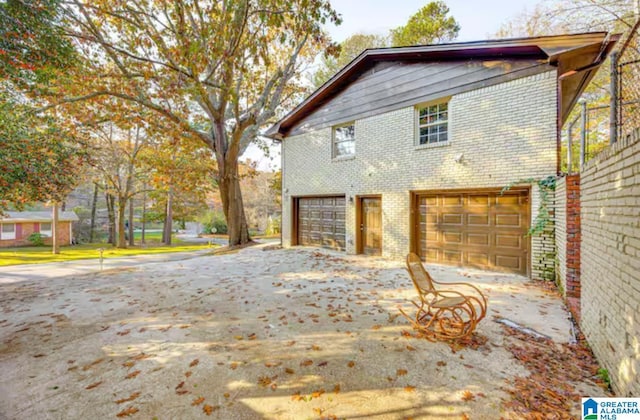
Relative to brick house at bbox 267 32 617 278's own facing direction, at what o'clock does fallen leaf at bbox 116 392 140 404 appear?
The fallen leaf is roughly at 11 o'clock from the brick house.

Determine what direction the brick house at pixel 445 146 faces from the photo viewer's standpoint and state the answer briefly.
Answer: facing the viewer and to the left of the viewer

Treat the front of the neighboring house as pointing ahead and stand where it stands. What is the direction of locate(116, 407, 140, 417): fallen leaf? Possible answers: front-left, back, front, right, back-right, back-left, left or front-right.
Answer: front

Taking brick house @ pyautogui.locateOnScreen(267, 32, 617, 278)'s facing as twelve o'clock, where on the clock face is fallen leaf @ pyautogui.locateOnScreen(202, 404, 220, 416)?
The fallen leaf is roughly at 11 o'clock from the brick house.

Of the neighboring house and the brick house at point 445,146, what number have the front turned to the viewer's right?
0

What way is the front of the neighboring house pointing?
toward the camera

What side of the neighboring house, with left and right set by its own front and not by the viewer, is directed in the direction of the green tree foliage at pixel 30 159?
front

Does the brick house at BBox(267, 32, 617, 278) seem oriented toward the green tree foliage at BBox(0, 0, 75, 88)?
yes

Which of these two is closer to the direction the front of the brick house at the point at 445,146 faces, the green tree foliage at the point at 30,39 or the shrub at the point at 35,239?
the green tree foliage

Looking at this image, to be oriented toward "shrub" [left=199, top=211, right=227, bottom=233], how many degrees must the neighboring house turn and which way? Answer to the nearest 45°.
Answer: approximately 90° to its left

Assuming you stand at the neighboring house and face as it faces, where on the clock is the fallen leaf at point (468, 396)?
The fallen leaf is roughly at 12 o'clock from the neighboring house.

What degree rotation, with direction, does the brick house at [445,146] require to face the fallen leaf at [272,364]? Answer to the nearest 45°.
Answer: approximately 45° to its left

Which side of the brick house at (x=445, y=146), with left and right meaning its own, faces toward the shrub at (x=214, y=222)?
right

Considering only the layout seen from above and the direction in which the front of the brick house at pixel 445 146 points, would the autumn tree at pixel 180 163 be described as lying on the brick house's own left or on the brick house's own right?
on the brick house's own right

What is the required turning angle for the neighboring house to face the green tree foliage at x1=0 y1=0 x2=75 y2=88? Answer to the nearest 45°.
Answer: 0° — it already faces it

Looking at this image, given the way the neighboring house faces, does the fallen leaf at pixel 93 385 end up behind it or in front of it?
in front

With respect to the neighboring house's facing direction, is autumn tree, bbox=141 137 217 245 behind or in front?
in front
